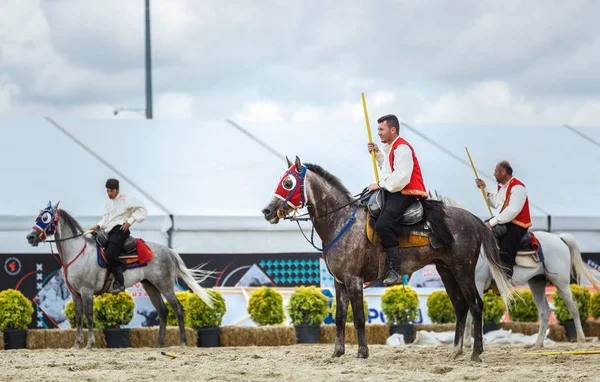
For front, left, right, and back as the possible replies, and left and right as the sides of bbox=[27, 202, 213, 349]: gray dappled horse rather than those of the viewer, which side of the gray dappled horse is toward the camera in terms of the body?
left

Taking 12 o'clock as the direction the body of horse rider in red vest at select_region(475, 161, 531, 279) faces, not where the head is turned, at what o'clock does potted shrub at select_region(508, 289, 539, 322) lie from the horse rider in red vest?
The potted shrub is roughly at 3 o'clock from the horse rider in red vest.

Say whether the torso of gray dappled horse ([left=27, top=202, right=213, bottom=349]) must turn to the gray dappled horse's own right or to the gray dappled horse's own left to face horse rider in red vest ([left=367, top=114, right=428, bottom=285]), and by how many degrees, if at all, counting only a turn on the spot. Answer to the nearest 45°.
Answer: approximately 135° to the gray dappled horse's own left

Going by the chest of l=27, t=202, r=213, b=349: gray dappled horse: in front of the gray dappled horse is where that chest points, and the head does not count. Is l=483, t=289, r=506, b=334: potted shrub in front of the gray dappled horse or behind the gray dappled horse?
behind

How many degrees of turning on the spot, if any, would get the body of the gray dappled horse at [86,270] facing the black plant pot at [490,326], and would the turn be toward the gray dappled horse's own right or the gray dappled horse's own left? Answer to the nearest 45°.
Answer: approximately 180°

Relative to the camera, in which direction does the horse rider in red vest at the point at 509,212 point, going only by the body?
to the viewer's left

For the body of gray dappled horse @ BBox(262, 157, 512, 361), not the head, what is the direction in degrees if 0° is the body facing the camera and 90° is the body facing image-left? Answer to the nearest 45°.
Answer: approximately 90°

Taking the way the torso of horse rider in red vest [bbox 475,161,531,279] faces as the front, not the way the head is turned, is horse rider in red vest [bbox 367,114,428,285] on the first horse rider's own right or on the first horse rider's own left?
on the first horse rider's own left

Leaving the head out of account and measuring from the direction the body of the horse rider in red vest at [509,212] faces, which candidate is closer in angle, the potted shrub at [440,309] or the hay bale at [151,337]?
the hay bale

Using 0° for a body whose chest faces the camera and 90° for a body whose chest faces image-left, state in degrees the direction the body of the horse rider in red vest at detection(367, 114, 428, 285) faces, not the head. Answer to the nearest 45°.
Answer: approximately 90°

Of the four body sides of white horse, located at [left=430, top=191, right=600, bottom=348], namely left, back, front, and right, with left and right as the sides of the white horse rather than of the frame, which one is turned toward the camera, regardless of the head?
left
